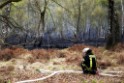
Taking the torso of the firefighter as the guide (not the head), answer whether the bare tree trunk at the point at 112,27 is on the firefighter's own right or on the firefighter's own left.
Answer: on the firefighter's own right

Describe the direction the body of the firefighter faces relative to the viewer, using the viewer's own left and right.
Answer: facing away from the viewer and to the left of the viewer
